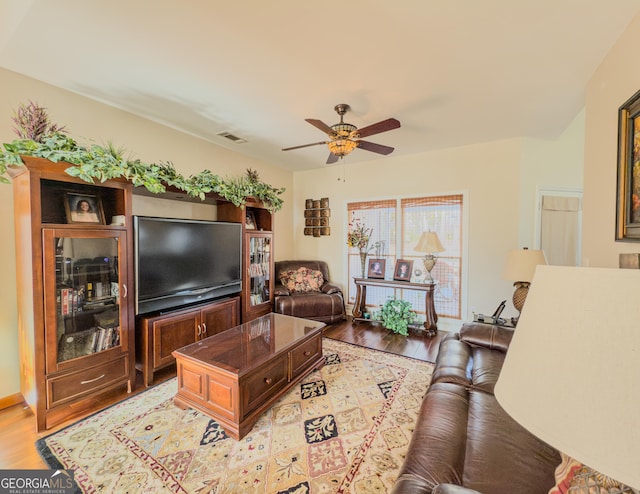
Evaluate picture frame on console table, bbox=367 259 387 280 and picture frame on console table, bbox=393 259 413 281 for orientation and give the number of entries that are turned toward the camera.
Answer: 2

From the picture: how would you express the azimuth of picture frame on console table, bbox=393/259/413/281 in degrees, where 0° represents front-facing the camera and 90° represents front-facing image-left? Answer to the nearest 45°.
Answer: approximately 0°

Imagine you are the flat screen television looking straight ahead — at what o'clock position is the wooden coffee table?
The wooden coffee table is roughly at 1 o'clock from the flat screen television.

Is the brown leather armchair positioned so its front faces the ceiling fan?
yes

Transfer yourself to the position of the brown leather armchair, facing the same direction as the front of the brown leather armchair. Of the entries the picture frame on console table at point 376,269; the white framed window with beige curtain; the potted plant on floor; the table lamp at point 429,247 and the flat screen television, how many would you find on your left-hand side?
4

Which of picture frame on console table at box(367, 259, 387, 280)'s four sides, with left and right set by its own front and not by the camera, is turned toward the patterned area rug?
front

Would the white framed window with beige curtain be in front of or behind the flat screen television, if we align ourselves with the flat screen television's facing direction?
in front

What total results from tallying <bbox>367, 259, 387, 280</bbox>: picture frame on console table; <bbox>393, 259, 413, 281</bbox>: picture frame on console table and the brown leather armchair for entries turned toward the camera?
3

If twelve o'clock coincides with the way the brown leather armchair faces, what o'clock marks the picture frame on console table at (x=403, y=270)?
The picture frame on console table is roughly at 9 o'clock from the brown leather armchair.

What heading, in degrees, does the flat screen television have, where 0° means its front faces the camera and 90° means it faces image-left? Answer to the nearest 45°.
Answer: approximately 315°

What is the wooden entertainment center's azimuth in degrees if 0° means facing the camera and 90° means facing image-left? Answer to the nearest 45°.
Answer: approximately 315°

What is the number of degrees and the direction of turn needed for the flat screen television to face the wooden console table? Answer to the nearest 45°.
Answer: approximately 45° to its left

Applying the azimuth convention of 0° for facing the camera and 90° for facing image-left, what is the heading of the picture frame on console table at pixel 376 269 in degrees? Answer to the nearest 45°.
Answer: approximately 0°
